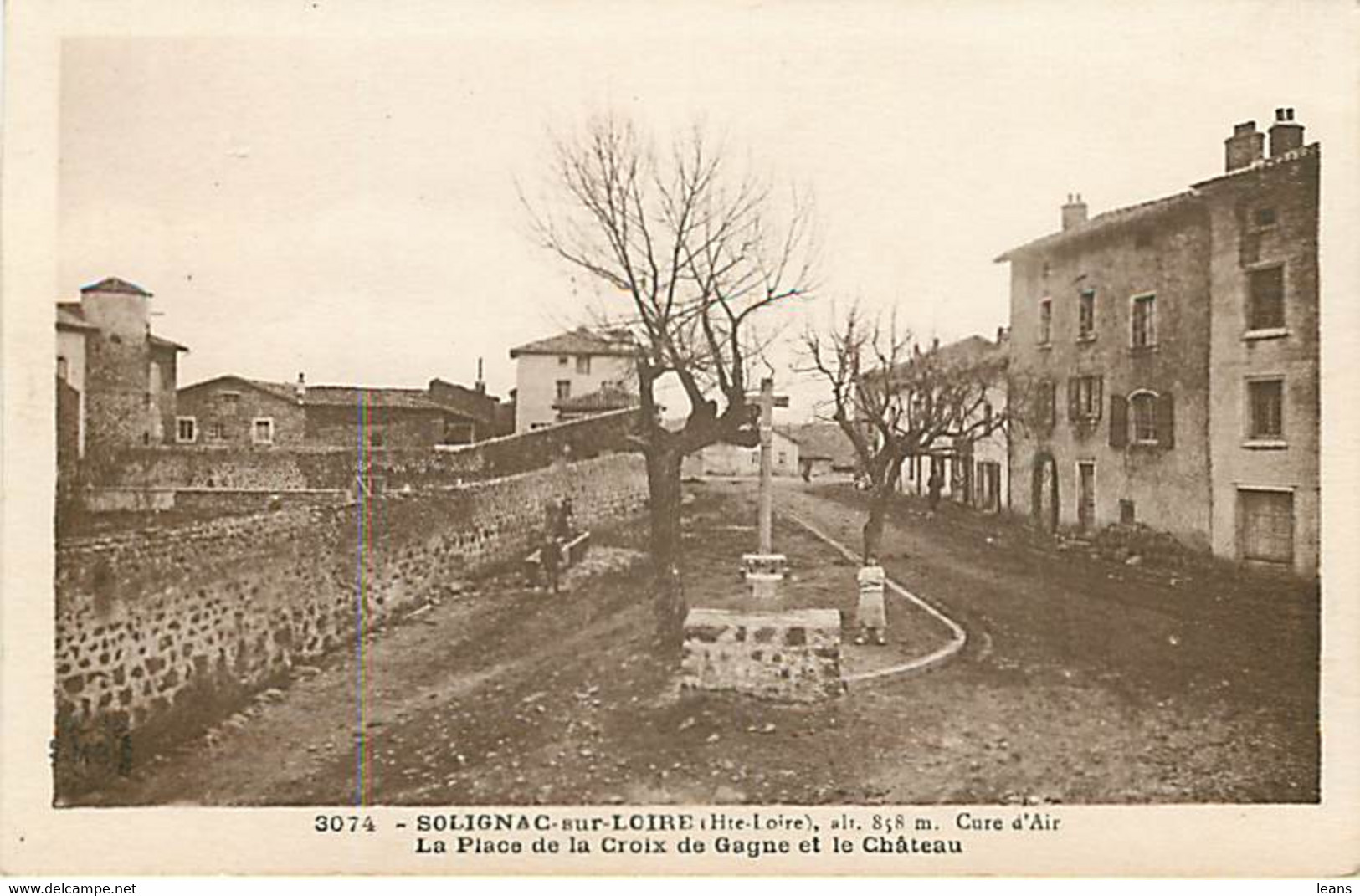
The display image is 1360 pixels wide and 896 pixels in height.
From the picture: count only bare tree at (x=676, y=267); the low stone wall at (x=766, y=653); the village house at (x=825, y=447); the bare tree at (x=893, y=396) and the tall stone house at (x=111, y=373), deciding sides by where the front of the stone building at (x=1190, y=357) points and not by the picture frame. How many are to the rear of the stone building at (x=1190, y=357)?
0

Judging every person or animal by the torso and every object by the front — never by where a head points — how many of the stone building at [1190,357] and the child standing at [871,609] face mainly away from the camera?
0

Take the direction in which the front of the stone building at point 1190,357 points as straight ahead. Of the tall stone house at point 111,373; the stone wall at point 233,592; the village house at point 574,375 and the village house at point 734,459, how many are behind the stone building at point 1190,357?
0

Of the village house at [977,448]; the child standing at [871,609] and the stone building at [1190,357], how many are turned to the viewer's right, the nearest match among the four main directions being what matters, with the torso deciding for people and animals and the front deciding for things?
0

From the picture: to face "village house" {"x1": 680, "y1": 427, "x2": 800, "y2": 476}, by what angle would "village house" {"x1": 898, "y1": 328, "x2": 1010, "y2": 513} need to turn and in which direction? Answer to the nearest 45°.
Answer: approximately 45° to its right

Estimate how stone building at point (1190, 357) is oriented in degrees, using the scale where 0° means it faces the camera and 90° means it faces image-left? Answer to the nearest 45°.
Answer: approximately 45°

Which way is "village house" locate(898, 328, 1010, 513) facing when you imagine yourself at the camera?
facing the viewer and to the left of the viewer

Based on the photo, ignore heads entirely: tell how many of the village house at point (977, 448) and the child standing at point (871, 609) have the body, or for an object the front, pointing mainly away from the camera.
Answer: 0

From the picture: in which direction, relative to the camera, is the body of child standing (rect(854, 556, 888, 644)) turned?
toward the camera

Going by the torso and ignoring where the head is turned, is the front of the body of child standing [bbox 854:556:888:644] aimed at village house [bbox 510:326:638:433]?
no

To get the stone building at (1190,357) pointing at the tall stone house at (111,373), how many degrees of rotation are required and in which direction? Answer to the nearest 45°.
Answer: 0° — it already faces it

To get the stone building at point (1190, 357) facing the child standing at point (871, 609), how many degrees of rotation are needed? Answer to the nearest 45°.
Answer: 0° — it already faces them

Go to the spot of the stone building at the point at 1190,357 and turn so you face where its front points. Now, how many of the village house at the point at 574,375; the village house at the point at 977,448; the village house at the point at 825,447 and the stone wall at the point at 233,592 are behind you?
0
